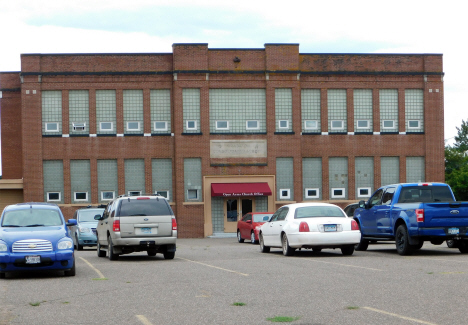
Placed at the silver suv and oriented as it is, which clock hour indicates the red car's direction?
The red car is roughly at 1 o'clock from the silver suv.

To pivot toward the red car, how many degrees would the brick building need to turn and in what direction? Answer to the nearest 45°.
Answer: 0° — it already faces it

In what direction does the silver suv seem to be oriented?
away from the camera

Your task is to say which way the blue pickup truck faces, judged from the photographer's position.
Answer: facing away from the viewer and to the left of the viewer

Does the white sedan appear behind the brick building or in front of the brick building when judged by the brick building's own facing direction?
in front

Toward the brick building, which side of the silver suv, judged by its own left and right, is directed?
front

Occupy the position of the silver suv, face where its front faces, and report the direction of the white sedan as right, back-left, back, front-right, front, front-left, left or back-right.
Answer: right

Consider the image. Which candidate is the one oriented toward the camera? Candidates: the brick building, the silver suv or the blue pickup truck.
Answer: the brick building

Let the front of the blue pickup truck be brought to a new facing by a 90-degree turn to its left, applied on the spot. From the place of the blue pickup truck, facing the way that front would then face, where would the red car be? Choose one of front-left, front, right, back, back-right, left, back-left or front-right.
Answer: right

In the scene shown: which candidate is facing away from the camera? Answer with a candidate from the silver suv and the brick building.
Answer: the silver suv

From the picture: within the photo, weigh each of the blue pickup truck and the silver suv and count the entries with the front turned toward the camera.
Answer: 0

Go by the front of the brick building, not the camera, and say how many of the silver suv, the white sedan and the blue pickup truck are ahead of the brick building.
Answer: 3

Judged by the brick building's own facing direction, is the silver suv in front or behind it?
in front

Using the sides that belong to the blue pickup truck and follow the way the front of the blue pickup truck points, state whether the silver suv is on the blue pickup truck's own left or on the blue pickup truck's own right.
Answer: on the blue pickup truck's own left

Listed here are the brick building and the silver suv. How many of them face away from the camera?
1

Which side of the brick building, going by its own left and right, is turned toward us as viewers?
front

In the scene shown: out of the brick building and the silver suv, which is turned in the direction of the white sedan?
the brick building
